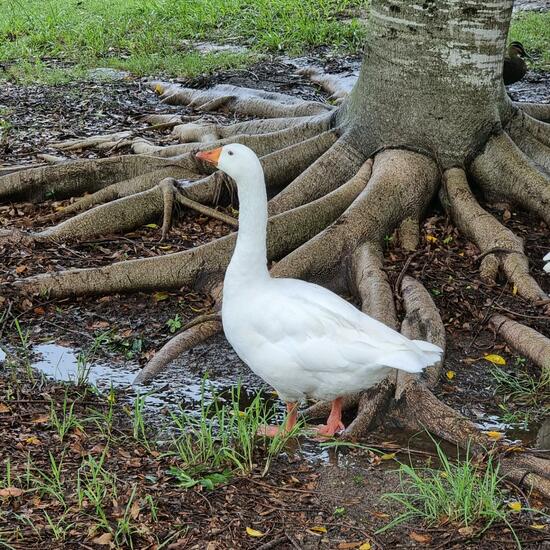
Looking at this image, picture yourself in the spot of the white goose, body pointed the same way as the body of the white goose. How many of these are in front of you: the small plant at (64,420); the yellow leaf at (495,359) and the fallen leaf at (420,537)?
1

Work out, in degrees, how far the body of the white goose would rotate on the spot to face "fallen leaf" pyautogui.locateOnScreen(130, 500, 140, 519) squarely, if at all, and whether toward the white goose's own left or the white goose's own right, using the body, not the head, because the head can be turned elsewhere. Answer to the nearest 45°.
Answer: approximately 45° to the white goose's own left

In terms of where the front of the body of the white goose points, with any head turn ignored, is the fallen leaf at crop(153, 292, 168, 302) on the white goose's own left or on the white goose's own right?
on the white goose's own right

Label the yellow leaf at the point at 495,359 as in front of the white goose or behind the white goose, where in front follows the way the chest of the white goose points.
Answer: behind

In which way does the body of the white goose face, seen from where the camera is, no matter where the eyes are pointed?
to the viewer's left

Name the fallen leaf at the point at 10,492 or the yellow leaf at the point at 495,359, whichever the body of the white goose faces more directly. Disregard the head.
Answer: the fallen leaf

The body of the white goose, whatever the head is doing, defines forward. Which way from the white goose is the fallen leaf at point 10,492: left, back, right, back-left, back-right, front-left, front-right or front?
front-left

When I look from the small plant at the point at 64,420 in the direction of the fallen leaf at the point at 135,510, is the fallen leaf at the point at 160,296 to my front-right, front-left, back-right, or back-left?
back-left

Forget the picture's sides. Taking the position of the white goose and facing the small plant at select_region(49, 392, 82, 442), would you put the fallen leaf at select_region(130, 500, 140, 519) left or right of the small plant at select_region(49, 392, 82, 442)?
left

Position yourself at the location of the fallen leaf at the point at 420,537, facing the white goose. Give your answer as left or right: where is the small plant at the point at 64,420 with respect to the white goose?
left

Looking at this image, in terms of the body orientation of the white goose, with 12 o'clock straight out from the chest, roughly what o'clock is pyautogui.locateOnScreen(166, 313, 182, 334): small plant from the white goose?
The small plant is roughly at 2 o'clock from the white goose.

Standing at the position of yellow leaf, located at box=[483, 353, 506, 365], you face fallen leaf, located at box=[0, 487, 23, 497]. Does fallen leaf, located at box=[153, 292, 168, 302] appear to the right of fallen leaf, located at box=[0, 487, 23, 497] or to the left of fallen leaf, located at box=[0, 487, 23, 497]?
right
